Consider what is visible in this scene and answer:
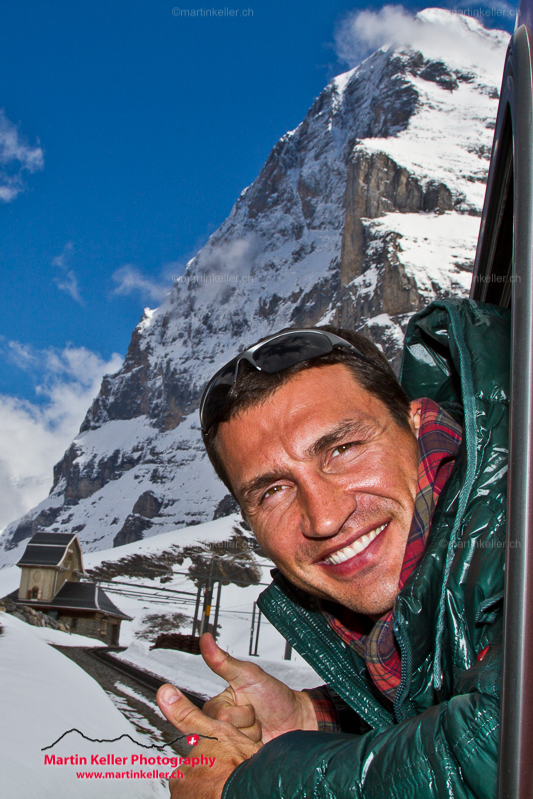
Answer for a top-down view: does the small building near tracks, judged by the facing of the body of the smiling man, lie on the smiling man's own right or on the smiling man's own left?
on the smiling man's own right

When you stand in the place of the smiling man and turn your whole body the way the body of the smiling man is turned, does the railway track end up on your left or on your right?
on your right

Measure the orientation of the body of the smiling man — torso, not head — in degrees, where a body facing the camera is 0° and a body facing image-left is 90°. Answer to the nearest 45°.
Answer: approximately 45°
